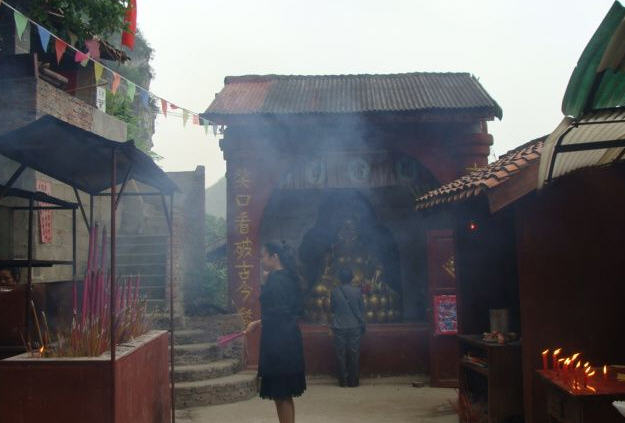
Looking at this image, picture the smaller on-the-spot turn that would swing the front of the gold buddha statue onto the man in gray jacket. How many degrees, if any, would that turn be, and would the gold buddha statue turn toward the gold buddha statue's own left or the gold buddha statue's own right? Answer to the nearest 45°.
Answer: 0° — it already faces them

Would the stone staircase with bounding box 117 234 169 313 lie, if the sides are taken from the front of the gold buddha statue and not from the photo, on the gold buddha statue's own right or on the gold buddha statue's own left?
on the gold buddha statue's own right

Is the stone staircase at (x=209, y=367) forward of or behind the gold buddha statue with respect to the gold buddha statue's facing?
forward

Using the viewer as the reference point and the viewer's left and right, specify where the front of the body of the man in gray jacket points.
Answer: facing away from the viewer

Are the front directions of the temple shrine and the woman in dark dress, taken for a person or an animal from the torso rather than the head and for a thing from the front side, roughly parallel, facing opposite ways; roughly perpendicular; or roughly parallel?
roughly perpendicular

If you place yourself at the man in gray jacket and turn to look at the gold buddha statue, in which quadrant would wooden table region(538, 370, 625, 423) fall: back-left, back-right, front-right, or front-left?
back-right

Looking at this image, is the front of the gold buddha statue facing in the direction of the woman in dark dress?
yes

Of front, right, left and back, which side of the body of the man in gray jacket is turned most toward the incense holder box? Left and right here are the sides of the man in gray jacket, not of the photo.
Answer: back

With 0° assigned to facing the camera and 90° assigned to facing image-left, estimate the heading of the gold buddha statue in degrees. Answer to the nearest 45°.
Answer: approximately 0°
